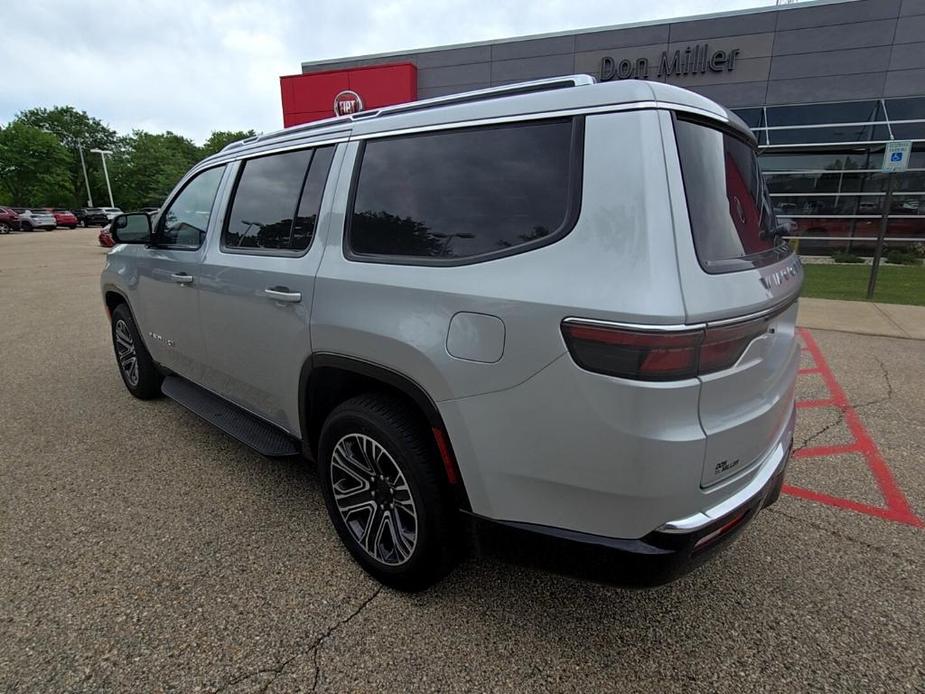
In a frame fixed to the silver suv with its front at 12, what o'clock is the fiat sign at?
The fiat sign is roughly at 1 o'clock from the silver suv.

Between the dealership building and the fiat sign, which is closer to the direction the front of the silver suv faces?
the fiat sign

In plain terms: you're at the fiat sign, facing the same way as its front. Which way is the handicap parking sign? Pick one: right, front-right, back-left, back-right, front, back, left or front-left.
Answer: front-left

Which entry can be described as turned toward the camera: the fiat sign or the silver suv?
the fiat sign

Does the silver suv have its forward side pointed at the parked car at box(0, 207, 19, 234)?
yes

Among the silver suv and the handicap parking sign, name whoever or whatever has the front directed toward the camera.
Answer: the handicap parking sign

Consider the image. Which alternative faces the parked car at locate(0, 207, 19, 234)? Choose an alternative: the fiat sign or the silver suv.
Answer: the silver suv

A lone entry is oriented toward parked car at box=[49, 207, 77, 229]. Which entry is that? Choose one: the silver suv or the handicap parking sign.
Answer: the silver suv

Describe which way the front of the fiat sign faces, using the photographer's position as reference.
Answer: facing the viewer

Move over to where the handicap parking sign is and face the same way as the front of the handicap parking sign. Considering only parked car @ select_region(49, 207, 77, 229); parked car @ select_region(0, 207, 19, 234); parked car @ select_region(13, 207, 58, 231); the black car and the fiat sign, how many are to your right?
5

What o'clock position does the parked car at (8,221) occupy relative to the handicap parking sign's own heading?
The parked car is roughly at 3 o'clock from the handicap parking sign.

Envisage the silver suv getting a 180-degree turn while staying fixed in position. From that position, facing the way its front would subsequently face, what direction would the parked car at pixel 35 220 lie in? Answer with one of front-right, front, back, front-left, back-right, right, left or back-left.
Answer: back

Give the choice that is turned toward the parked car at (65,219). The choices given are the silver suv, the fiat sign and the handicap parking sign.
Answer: the silver suv

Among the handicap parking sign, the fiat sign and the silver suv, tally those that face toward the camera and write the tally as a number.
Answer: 2

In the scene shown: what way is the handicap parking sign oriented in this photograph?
toward the camera
